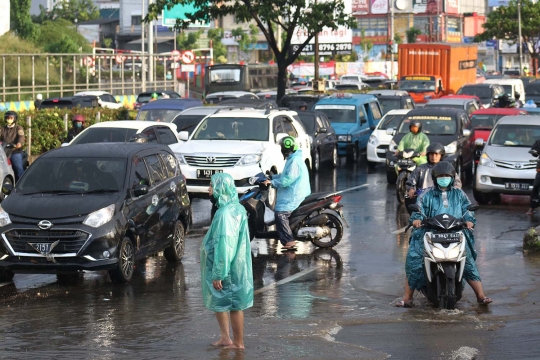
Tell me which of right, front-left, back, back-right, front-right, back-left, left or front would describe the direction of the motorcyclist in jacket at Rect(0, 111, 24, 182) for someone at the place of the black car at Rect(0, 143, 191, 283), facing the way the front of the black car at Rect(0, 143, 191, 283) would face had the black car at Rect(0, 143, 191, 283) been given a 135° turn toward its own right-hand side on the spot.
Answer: front

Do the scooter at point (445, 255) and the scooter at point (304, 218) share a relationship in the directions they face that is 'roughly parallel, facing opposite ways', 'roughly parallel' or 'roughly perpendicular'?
roughly perpendicular

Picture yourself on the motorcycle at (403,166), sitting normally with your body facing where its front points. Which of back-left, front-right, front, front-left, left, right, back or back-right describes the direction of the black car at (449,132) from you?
back

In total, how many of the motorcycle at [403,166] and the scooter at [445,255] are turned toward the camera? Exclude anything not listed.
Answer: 2

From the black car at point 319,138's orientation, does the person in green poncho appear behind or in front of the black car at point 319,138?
in front

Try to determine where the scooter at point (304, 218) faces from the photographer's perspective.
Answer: facing to the left of the viewer

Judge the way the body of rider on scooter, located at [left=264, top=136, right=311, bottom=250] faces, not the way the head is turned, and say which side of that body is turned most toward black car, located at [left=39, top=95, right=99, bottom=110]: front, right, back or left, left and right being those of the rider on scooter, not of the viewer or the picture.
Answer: right

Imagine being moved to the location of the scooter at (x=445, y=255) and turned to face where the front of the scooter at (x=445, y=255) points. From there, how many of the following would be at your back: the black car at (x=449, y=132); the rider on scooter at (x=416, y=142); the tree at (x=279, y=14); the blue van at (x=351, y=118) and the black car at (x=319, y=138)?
5

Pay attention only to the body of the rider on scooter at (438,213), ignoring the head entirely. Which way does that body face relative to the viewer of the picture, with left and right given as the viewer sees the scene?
facing the viewer

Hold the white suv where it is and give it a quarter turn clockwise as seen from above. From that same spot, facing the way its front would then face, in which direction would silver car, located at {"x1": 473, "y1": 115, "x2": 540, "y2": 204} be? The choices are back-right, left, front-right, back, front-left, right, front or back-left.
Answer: back-right

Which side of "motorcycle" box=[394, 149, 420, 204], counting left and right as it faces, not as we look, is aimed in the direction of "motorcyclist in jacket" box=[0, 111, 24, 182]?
right

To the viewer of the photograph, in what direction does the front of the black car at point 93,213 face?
facing the viewer and to the left of the viewer

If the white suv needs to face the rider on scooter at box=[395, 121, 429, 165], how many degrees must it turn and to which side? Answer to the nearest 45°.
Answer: approximately 135° to its left

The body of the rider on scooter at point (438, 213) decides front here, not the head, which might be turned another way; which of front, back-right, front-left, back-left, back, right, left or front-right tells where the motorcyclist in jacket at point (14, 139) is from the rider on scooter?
back-right

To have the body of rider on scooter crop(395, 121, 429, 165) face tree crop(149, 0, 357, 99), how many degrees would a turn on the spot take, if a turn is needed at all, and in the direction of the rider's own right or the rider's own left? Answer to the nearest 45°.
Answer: approximately 180°

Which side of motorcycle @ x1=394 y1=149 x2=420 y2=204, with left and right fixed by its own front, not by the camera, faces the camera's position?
front
